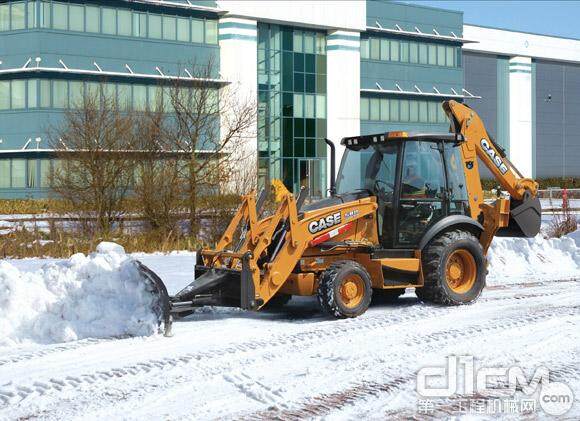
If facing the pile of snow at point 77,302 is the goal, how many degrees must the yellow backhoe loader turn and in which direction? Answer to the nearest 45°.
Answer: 0° — it already faces it

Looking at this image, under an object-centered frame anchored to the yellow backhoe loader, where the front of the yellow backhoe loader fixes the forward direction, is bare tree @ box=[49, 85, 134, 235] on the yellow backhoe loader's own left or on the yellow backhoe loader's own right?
on the yellow backhoe loader's own right

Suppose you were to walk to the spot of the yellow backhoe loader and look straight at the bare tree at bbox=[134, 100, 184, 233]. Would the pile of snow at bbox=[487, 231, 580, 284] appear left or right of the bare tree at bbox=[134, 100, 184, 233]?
right

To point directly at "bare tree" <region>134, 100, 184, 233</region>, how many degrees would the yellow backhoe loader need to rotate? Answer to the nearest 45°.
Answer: approximately 90° to its right

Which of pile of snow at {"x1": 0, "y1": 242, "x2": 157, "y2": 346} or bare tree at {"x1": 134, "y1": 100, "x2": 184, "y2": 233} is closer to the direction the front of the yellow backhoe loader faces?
the pile of snow

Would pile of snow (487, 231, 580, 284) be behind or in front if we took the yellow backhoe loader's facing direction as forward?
behind

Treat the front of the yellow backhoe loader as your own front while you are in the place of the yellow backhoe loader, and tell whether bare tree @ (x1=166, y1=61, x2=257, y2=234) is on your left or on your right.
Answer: on your right

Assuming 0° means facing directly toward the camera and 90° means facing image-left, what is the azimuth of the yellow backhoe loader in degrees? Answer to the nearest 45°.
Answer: approximately 45°
